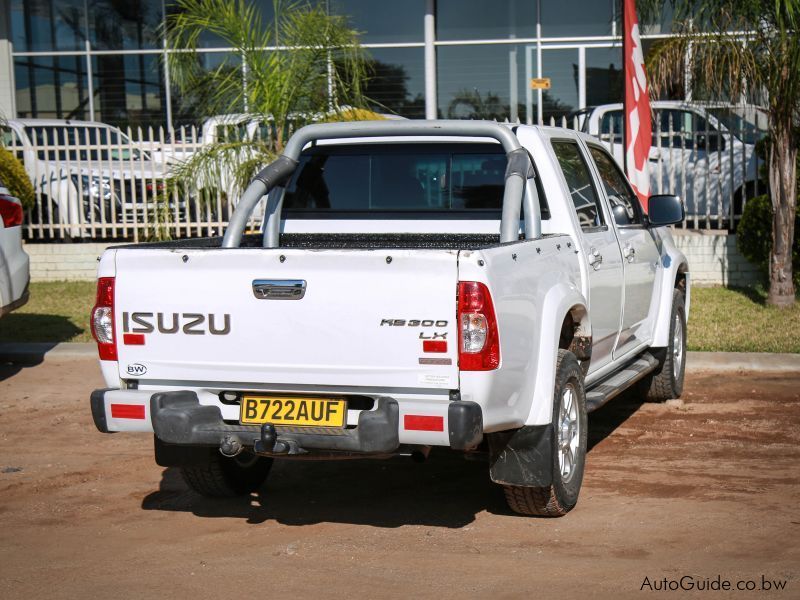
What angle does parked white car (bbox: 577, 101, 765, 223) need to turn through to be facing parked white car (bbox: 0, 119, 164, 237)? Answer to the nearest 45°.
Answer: approximately 135° to its right

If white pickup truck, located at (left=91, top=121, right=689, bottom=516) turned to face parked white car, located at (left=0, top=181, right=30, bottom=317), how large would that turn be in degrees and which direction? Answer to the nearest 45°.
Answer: approximately 90° to its left

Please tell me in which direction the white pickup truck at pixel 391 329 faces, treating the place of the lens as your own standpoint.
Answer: facing away from the viewer and to the right of the viewer

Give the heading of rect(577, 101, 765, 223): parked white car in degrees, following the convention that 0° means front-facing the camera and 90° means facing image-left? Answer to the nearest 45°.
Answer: approximately 315°

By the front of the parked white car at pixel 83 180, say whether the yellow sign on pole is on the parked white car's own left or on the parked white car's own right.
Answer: on the parked white car's own left

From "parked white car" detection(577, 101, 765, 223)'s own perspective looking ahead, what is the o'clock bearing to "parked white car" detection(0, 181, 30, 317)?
"parked white car" detection(0, 181, 30, 317) is roughly at 3 o'clock from "parked white car" detection(577, 101, 765, 223).

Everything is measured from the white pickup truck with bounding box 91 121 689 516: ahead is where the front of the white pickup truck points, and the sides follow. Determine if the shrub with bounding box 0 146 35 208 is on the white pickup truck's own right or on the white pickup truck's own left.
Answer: on the white pickup truck's own left
